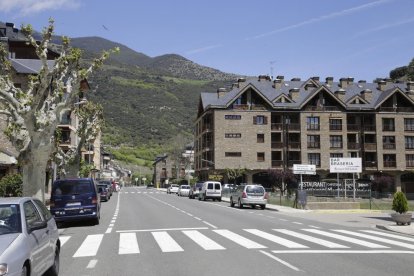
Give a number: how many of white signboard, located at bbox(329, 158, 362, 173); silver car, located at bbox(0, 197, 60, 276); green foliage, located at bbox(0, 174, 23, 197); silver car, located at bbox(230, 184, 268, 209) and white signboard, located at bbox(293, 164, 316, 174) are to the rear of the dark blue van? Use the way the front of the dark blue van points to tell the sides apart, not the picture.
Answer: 1

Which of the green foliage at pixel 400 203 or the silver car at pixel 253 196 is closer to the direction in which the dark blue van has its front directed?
the silver car

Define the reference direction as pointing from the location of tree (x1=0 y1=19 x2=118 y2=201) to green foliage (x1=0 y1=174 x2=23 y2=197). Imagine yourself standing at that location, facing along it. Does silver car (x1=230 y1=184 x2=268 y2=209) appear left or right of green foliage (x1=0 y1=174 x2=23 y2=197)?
right

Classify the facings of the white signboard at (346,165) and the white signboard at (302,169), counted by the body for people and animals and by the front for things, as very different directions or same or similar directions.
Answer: same or similar directions

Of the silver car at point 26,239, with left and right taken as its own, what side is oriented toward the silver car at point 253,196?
back

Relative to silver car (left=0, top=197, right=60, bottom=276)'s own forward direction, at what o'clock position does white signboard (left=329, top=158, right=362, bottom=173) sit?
The white signboard is roughly at 6 o'clock from the silver car.

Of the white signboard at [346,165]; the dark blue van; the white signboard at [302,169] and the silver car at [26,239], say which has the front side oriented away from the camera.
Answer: the dark blue van

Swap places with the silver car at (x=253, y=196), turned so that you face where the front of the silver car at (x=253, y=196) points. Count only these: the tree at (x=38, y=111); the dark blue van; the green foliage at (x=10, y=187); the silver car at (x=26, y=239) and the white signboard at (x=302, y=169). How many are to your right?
1

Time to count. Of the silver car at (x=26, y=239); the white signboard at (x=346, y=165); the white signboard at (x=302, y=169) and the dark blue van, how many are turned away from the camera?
1

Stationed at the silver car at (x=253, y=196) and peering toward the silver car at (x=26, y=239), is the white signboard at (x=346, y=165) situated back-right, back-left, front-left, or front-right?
back-left

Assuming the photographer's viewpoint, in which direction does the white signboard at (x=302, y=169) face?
facing the viewer

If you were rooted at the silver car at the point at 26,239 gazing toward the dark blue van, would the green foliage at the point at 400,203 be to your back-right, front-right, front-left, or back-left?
front-right

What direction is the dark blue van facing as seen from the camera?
away from the camera

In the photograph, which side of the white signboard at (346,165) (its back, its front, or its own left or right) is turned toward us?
front

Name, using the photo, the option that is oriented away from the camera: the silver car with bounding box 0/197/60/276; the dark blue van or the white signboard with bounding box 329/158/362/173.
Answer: the dark blue van

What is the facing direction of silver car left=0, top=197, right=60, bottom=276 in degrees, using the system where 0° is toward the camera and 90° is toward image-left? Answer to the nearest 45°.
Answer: approximately 45°
